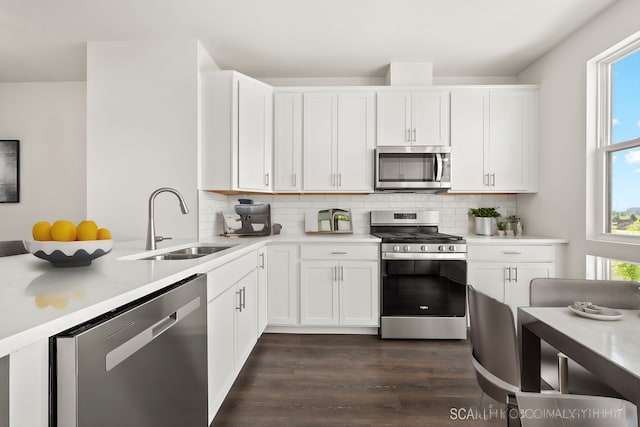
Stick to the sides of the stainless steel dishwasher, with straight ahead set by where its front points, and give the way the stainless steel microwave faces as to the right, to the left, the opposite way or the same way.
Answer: to the right

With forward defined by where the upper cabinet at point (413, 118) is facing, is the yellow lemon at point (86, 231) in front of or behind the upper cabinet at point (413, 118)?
in front

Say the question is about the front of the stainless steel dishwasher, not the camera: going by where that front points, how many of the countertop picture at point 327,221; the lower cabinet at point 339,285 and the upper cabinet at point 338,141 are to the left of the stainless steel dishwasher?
3

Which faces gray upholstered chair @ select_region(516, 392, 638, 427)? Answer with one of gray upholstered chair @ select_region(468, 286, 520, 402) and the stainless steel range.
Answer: the stainless steel range

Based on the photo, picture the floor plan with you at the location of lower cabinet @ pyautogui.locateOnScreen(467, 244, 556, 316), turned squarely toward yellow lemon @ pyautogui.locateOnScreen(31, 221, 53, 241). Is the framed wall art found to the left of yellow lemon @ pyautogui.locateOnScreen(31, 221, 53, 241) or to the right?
right

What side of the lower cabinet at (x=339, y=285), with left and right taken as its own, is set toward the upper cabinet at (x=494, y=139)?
left

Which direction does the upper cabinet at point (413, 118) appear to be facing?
toward the camera

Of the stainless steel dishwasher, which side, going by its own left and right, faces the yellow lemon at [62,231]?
back

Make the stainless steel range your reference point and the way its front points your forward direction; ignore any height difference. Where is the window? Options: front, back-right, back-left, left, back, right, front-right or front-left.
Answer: left

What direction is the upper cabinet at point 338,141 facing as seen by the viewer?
toward the camera

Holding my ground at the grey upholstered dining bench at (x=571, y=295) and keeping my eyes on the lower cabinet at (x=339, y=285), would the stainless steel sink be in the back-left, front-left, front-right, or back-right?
front-left

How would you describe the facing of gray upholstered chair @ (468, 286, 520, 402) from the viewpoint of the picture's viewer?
facing away from the viewer and to the right of the viewer

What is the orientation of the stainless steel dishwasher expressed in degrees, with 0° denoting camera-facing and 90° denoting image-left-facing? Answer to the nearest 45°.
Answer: approximately 315°

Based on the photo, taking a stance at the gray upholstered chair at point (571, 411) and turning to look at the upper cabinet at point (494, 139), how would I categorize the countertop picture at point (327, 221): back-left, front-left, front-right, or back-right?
front-left

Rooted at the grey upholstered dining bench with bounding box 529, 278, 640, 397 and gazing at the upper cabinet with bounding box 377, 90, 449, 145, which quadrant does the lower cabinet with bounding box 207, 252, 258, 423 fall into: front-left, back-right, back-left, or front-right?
front-left
